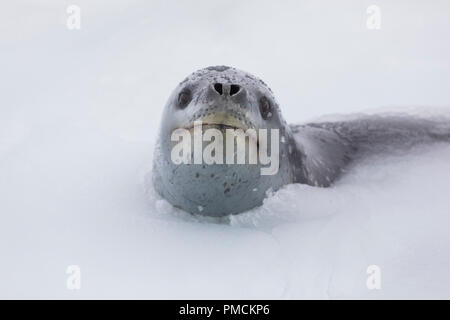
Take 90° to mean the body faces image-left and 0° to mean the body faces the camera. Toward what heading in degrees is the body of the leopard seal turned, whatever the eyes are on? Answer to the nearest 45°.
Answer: approximately 0°
